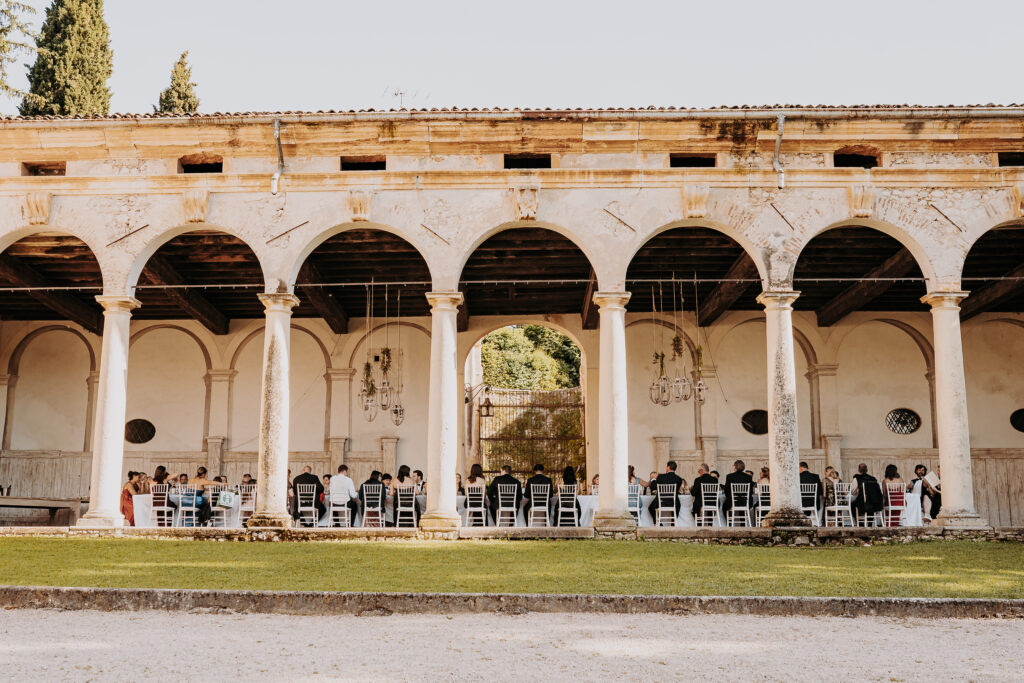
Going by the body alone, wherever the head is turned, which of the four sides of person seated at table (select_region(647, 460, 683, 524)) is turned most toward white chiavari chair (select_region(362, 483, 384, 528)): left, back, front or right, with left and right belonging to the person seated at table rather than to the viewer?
left

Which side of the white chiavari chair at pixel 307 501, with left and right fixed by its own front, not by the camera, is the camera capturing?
back

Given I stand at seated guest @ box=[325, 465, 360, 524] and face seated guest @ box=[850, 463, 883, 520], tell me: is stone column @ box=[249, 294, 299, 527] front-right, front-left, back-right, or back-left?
back-right

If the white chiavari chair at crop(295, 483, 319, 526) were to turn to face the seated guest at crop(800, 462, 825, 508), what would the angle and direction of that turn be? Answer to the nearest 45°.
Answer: approximately 90° to its right

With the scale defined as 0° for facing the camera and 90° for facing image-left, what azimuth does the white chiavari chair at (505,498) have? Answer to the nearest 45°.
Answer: approximately 180°

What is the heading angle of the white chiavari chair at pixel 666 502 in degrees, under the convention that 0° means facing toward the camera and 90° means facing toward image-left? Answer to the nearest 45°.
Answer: approximately 180°

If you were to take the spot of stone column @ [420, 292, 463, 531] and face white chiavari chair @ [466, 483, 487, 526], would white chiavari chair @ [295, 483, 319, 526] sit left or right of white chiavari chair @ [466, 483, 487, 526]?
left
